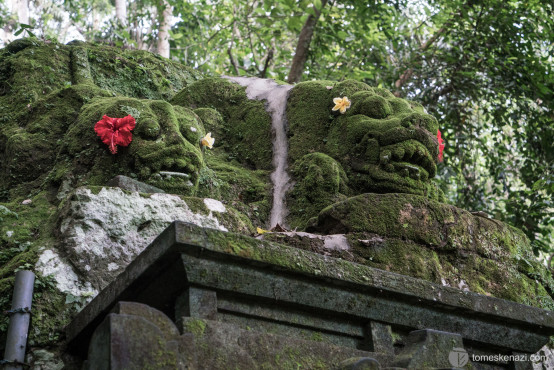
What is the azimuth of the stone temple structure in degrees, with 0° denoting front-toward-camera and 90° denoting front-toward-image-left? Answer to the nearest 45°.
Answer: approximately 315°

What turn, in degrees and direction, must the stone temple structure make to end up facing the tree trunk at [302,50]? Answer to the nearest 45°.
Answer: approximately 135° to its left

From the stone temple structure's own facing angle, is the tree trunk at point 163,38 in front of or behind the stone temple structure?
behind
